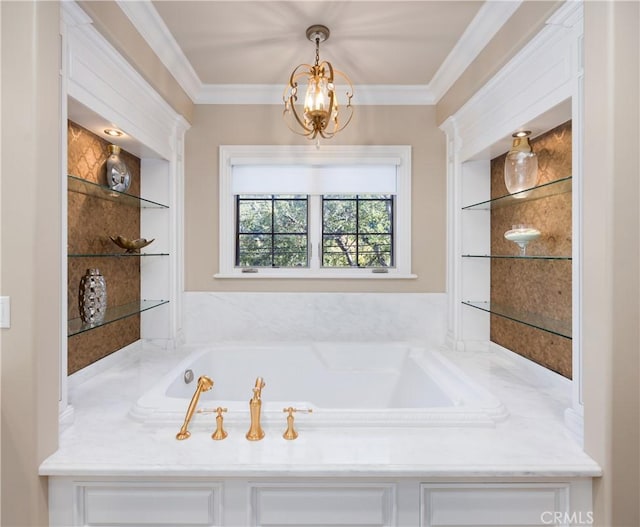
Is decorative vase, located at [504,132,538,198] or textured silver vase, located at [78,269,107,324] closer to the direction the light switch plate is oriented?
the decorative vase

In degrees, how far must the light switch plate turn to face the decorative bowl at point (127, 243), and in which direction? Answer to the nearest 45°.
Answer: approximately 135° to its left

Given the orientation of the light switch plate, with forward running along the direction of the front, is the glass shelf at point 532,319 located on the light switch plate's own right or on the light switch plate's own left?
on the light switch plate's own left

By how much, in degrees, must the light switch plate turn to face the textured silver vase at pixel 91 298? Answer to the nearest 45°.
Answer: approximately 135° to its left

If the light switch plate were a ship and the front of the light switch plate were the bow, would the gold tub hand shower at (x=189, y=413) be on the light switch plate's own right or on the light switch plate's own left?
on the light switch plate's own left

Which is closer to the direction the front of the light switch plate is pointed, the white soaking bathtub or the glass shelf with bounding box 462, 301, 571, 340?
the glass shelf
